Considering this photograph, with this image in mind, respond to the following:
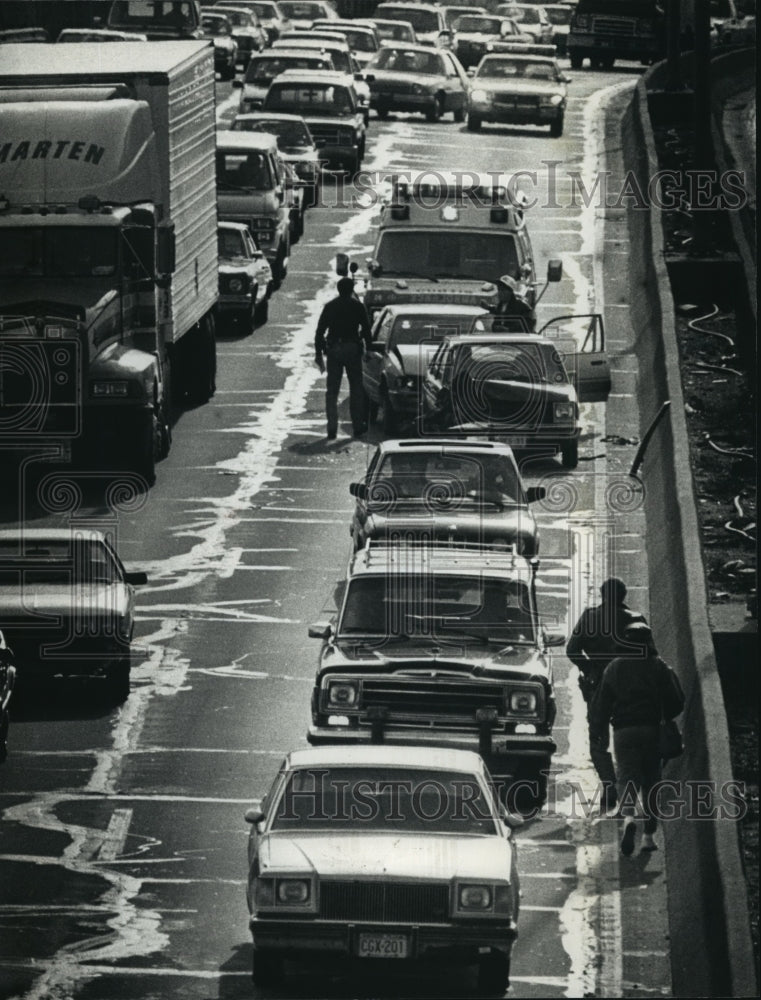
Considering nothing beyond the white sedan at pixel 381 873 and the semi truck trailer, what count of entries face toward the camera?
2

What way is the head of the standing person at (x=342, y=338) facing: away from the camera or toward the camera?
away from the camera

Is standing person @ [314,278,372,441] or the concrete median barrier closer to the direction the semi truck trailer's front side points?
the concrete median barrier

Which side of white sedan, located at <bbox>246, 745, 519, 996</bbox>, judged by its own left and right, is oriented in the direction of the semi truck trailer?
back

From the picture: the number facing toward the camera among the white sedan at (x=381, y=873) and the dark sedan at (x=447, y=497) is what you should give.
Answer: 2

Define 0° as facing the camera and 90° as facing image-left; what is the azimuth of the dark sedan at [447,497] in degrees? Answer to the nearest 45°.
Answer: approximately 0°

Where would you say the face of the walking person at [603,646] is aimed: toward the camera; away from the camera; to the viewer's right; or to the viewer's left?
away from the camera

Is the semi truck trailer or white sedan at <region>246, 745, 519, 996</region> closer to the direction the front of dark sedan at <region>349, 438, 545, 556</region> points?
the white sedan

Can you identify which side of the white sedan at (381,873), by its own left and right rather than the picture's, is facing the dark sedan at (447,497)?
back

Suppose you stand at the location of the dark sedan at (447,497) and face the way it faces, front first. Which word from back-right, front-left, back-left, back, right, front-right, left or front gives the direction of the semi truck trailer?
back-right
